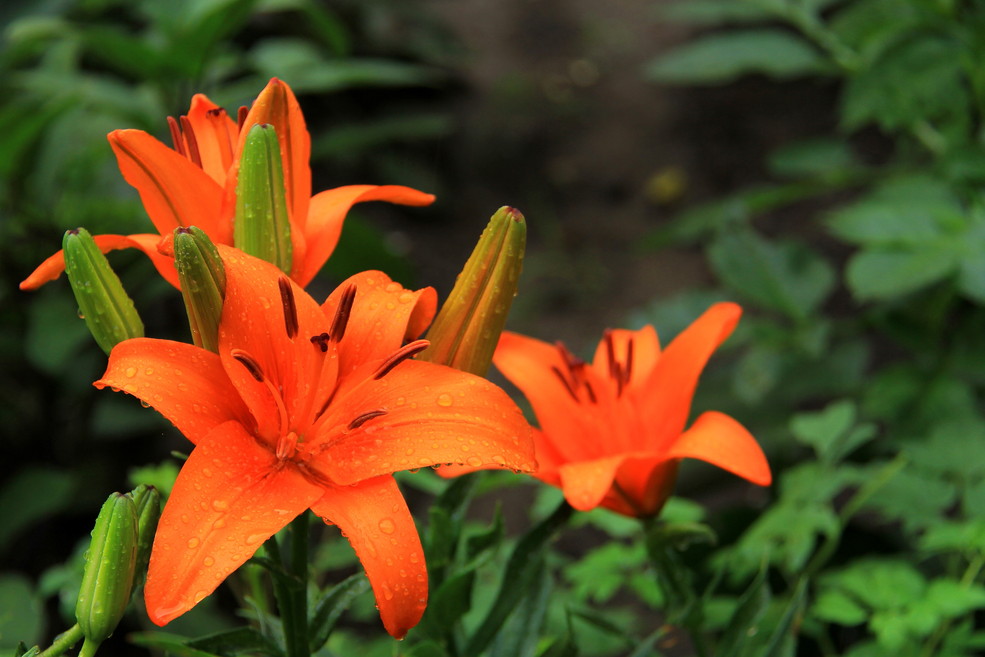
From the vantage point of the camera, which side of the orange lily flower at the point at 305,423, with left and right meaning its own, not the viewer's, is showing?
front

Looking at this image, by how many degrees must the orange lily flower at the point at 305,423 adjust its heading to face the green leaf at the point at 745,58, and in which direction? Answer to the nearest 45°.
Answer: approximately 135° to its left

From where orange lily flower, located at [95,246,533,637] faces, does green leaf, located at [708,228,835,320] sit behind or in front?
behind
